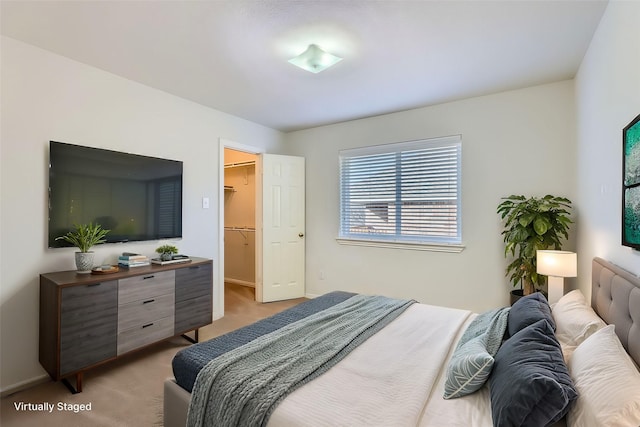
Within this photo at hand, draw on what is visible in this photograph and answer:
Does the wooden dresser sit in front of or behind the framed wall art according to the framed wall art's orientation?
in front

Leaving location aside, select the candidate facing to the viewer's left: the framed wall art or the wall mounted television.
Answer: the framed wall art

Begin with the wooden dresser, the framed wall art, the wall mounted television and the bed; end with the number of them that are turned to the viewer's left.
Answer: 2

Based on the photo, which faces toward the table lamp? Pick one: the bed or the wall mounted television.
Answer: the wall mounted television

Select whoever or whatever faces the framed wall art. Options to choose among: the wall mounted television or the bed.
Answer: the wall mounted television

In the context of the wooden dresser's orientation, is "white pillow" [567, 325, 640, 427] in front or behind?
in front

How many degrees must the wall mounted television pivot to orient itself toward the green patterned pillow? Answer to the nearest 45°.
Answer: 0° — it already faces it

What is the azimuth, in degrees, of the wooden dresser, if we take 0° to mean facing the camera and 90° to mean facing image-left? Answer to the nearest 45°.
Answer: approximately 315°

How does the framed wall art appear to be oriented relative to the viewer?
to the viewer's left

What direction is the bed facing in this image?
to the viewer's left

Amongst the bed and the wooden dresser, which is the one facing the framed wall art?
the wooden dresser

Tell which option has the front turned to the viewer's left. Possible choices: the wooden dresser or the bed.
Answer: the bed

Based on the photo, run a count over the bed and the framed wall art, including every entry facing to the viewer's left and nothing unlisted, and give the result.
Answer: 2

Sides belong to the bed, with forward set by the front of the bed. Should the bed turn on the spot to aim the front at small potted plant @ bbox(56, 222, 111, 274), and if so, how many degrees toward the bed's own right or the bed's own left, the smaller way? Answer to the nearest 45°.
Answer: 0° — it already faces it

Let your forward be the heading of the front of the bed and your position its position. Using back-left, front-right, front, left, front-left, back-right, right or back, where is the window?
right

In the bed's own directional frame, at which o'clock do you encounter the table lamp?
The table lamp is roughly at 4 o'clock from the bed.

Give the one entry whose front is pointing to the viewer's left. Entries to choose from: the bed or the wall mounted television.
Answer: the bed

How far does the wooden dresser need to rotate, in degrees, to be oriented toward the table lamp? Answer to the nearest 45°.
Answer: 0° — it already faces it

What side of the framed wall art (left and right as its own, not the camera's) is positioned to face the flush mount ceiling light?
front
